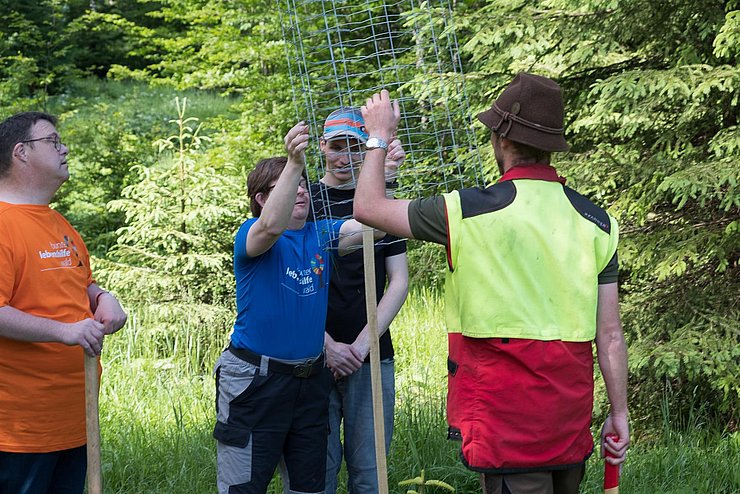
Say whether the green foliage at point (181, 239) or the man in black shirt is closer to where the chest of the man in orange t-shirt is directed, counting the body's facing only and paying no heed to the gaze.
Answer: the man in black shirt

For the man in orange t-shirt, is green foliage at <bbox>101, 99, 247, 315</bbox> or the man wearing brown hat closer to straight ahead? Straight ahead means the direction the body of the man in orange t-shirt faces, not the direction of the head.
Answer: the man wearing brown hat

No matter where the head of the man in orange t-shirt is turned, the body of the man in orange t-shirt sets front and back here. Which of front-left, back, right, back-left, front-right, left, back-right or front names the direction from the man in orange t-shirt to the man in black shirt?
front-left

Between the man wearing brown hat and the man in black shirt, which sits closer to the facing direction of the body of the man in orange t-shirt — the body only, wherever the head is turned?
the man wearing brown hat

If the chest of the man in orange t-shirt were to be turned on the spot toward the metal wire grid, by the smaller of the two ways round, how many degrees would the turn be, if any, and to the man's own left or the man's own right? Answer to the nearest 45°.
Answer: approximately 45° to the man's own left

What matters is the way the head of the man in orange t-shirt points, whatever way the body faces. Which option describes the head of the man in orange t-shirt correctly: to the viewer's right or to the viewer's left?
to the viewer's right

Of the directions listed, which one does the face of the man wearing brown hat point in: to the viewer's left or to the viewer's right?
to the viewer's left

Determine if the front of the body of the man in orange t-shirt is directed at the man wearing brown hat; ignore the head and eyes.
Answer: yes

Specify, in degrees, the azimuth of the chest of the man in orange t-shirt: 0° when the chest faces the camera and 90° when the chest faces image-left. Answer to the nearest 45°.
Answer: approximately 315°
